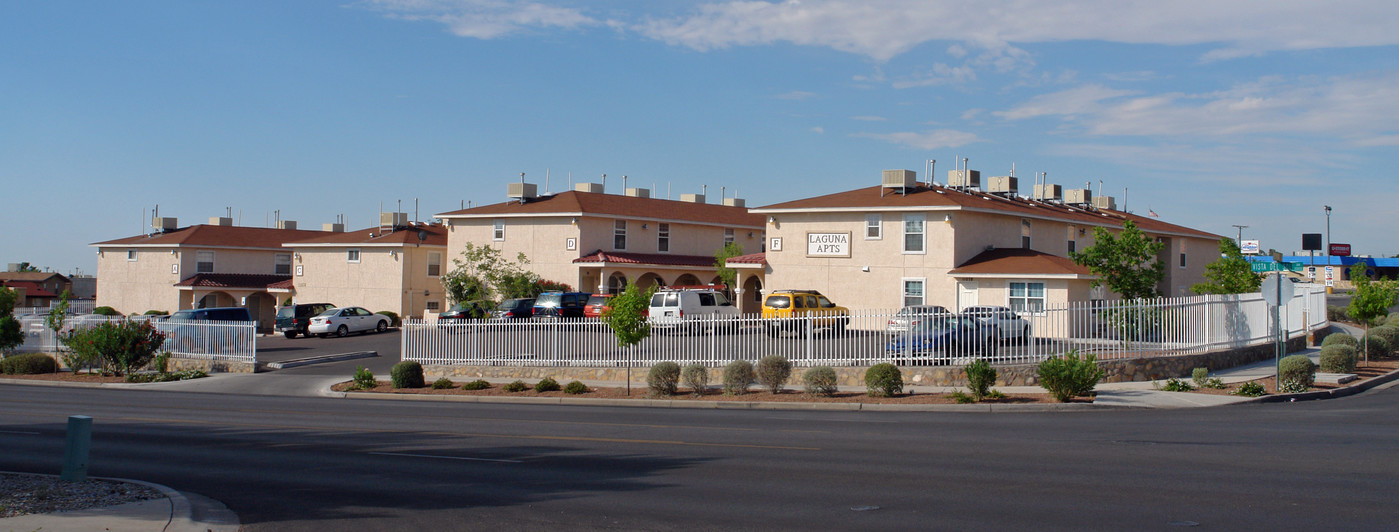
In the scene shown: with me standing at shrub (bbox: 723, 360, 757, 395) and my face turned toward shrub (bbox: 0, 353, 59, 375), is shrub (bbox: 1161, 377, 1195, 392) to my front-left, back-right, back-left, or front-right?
back-right

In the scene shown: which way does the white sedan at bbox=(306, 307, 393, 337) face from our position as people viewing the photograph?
facing away from the viewer and to the right of the viewer

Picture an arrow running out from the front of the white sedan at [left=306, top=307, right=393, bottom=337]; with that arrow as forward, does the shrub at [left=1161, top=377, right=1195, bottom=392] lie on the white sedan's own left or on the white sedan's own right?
on the white sedan's own right

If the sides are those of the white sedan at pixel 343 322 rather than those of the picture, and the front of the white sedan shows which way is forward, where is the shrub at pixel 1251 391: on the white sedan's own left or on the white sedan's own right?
on the white sedan's own right

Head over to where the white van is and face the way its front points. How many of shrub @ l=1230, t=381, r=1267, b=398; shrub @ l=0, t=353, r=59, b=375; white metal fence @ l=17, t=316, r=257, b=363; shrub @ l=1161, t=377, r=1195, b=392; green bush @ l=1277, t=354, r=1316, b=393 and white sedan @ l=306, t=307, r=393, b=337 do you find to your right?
3

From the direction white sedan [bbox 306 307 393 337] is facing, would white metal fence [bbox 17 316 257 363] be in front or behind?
behind

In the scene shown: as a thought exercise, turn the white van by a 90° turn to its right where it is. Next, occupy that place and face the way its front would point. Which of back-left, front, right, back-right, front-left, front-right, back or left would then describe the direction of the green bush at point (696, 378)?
front-right

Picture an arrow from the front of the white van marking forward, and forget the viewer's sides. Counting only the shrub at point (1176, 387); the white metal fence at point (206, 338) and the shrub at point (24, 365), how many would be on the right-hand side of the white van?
1

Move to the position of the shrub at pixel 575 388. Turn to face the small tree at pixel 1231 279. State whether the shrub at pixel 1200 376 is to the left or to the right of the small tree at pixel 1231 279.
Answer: right
